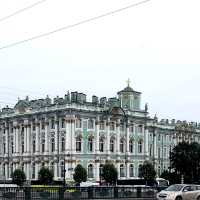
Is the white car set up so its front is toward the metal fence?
no
